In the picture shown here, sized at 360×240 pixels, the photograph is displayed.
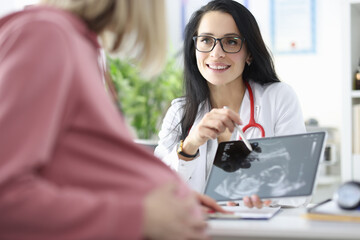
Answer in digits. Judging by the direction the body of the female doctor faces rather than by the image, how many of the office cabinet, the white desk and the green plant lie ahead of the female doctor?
1

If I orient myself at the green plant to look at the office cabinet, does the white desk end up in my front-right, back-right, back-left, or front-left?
front-right

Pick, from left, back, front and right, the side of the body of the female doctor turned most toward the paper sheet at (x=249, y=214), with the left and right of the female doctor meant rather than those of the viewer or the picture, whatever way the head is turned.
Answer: front

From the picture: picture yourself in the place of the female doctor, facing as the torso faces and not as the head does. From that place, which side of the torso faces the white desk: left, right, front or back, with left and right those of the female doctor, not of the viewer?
front

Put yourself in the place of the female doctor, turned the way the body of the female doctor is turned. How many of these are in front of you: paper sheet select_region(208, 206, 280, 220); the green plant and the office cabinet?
1

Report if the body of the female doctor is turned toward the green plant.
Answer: no

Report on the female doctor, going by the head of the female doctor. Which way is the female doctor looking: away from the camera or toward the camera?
toward the camera

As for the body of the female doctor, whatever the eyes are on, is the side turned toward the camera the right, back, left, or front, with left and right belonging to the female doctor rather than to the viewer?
front

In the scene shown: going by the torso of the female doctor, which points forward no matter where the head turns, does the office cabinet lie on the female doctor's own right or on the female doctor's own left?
on the female doctor's own left
